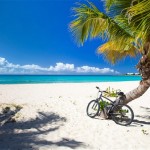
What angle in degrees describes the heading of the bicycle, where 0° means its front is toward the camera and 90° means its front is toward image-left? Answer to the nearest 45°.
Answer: approximately 135°
